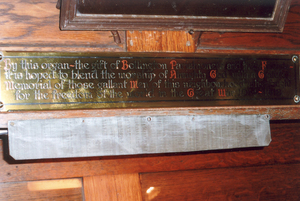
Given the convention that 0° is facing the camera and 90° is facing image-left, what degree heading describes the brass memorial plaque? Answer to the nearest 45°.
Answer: approximately 0°
